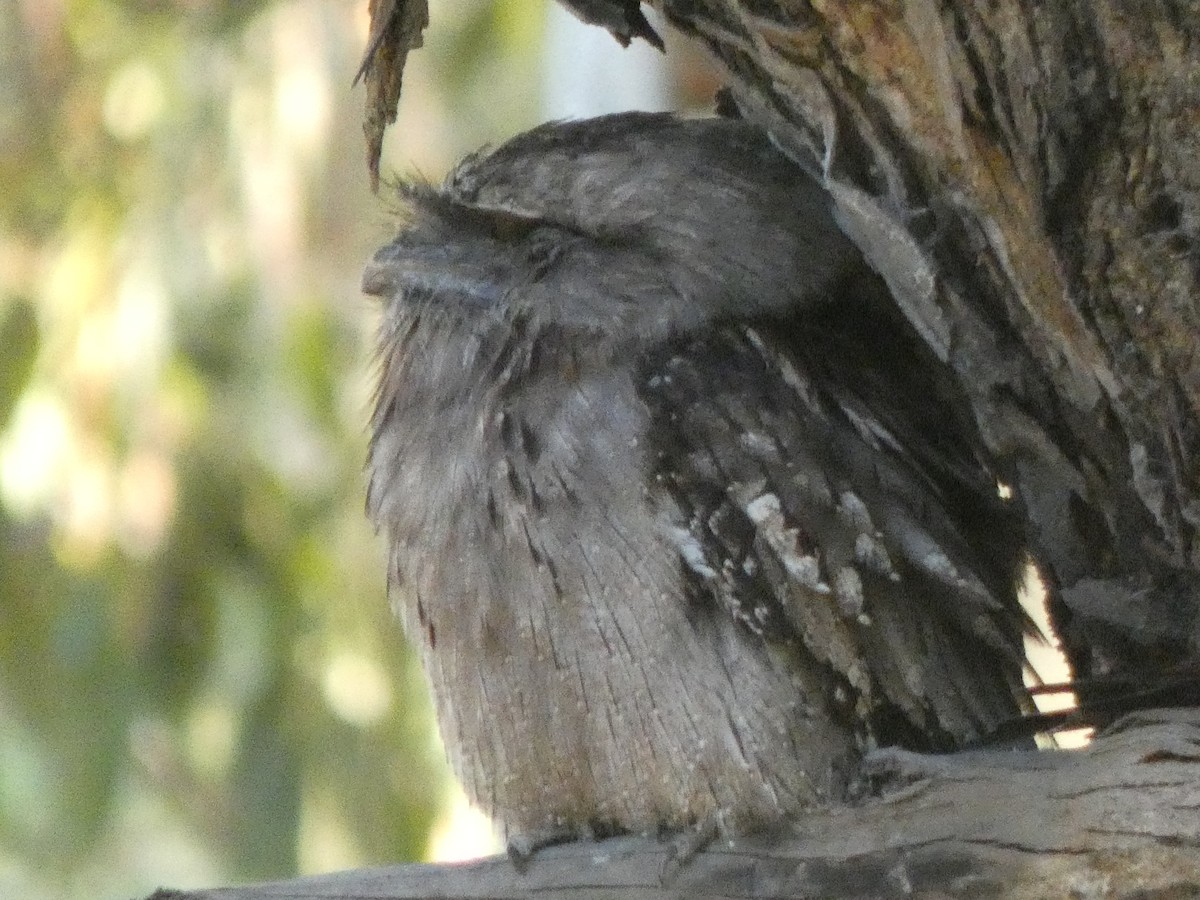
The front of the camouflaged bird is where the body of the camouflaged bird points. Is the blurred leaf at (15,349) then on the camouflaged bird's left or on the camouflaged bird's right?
on the camouflaged bird's right

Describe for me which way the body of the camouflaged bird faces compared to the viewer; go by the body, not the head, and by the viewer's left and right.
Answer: facing the viewer and to the left of the viewer

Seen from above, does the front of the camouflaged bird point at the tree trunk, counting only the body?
no

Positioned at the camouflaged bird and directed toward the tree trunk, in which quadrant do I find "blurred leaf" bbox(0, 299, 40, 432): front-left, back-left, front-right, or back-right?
back-left
